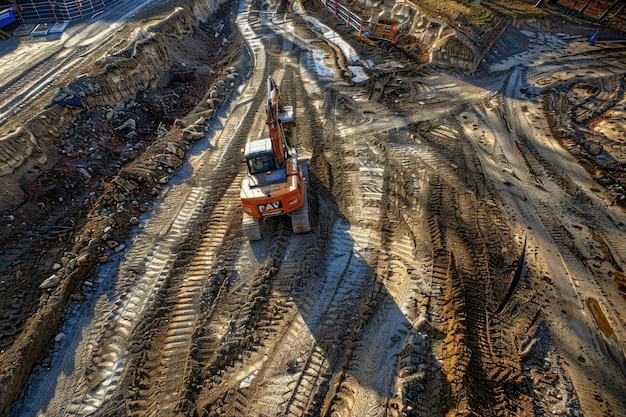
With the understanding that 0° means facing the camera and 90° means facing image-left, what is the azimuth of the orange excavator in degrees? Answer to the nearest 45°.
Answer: approximately 180°

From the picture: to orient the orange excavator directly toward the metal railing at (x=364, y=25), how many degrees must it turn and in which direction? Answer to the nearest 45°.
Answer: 0° — it already faces it

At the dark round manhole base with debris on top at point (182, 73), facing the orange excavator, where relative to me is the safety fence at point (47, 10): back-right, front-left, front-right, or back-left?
back-right

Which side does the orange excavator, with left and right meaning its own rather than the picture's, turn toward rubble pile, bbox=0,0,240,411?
left

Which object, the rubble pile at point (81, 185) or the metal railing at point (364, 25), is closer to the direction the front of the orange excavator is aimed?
the metal railing

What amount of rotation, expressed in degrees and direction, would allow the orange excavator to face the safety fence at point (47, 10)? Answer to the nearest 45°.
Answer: approximately 45° to its left

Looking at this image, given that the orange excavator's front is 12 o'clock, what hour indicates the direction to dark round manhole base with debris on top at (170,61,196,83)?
The dark round manhole base with debris on top is roughly at 11 o'clock from the orange excavator.
